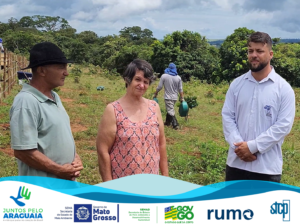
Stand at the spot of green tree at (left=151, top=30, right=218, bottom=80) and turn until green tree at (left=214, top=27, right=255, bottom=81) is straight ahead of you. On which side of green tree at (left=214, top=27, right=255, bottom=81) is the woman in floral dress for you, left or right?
right

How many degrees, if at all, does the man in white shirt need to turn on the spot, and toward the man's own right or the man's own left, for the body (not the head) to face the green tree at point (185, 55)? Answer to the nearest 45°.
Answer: approximately 135° to the man's own right

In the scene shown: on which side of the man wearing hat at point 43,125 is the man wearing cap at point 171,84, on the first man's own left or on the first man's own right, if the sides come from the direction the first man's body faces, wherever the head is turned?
on the first man's own left

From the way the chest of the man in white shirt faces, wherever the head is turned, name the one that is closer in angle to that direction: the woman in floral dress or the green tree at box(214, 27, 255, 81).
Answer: the woman in floral dress

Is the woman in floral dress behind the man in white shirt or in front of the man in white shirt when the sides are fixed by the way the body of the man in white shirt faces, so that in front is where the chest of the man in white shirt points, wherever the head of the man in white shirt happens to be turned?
in front

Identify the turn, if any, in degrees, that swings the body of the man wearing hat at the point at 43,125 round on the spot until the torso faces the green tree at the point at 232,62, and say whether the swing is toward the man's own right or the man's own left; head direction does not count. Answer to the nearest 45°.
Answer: approximately 45° to the man's own left

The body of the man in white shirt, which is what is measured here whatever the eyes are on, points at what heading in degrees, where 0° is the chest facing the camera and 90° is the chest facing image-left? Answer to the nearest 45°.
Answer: approximately 45°

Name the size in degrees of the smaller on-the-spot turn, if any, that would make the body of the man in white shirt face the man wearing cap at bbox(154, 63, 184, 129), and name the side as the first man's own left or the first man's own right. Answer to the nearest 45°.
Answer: approximately 135° to the first man's own right

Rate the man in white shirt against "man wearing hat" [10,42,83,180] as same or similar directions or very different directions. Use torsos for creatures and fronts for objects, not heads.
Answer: very different directions

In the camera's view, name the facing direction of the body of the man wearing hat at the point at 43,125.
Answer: to the viewer's right

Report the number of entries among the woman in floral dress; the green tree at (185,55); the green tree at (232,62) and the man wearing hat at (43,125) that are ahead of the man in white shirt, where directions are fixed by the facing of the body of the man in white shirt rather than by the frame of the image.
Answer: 2

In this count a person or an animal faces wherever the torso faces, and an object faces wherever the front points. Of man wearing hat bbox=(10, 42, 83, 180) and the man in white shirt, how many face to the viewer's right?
1
